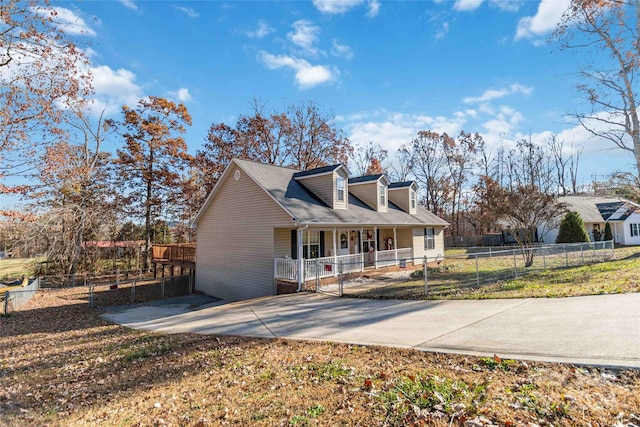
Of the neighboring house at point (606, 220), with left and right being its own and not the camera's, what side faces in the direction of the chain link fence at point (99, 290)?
right

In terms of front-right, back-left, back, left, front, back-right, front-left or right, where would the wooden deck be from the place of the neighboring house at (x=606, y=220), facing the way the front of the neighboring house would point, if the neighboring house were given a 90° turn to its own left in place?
back

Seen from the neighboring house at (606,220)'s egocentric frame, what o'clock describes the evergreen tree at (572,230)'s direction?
The evergreen tree is roughly at 2 o'clock from the neighboring house.

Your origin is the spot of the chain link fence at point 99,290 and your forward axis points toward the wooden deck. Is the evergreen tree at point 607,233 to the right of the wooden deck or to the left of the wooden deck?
right

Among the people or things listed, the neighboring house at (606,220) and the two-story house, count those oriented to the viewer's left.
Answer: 0

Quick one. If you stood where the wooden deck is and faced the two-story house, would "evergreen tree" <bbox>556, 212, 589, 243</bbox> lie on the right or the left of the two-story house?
left

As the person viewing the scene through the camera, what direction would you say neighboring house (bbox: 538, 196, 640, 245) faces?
facing the viewer and to the right of the viewer

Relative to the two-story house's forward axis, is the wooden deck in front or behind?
behind

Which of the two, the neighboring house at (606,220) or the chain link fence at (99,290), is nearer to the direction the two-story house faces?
the neighboring house

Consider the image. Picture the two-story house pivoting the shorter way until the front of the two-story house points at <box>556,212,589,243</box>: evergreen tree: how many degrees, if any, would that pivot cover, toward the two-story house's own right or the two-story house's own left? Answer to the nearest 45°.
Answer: approximately 90° to the two-story house's own left

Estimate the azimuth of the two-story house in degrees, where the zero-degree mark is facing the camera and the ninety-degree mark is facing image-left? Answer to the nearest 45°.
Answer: approximately 315°

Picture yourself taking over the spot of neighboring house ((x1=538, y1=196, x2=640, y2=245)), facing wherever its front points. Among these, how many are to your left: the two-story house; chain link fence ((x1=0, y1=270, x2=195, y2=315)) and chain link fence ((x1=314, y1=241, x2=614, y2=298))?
0

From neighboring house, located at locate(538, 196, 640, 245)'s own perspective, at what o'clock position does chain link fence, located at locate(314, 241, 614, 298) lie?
The chain link fence is roughly at 2 o'clock from the neighboring house.

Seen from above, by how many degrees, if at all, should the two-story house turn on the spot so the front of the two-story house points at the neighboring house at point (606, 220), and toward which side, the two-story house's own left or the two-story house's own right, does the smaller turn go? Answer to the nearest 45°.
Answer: approximately 90° to the two-story house's own left

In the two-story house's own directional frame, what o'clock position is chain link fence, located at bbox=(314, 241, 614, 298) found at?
The chain link fence is roughly at 11 o'clock from the two-story house.

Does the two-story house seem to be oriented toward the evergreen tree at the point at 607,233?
no

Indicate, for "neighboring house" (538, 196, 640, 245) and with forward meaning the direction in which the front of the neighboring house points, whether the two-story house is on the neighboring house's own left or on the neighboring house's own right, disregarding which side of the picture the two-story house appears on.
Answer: on the neighboring house's own right

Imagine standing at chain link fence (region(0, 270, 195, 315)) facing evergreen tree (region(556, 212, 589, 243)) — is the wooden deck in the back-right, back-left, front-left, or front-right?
front-left
